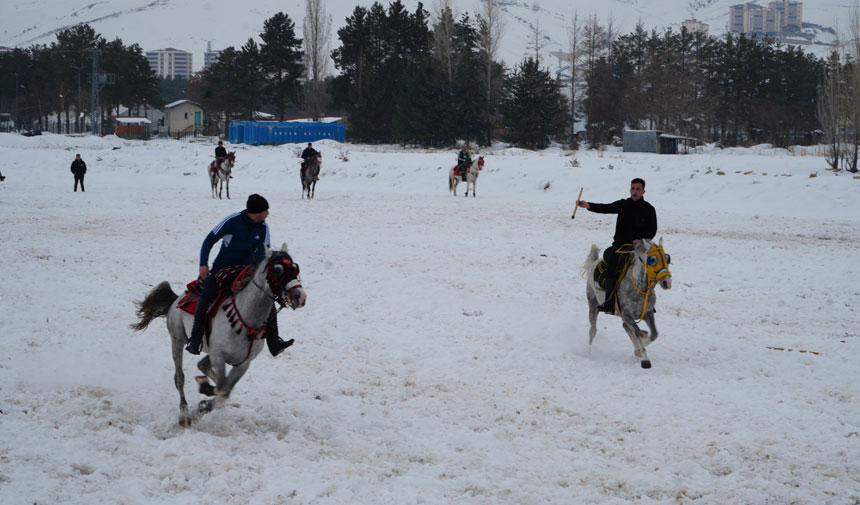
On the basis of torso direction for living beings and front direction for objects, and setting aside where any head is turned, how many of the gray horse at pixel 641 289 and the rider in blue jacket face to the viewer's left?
0

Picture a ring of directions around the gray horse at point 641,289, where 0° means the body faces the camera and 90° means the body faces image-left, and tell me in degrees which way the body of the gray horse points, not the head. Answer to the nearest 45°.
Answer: approximately 315°

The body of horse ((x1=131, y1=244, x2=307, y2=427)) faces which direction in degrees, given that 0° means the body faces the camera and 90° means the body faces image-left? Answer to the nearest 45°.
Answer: approximately 315°

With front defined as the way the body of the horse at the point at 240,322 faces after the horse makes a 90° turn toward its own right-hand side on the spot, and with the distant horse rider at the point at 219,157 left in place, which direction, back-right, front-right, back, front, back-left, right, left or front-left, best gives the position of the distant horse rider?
back-right

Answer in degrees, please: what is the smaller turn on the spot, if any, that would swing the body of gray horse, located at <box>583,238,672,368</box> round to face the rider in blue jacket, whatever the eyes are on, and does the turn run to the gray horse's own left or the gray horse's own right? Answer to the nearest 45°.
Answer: approximately 90° to the gray horse's own right

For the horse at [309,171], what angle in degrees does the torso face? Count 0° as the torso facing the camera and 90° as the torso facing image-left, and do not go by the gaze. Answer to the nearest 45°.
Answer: approximately 315°

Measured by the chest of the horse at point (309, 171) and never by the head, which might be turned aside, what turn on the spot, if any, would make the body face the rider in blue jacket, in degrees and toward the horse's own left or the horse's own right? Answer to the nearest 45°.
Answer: approximately 45° to the horse's own right
